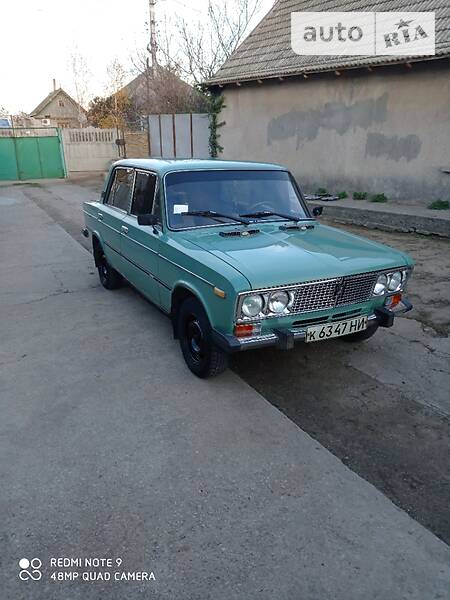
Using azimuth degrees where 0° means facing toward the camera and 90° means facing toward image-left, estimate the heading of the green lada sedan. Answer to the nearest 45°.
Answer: approximately 315°

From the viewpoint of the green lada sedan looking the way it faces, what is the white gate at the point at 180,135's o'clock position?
The white gate is roughly at 7 o'clock from the green lada sedan.

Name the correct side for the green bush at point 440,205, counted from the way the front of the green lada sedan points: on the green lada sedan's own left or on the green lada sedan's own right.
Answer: on the green lada sedan's own left

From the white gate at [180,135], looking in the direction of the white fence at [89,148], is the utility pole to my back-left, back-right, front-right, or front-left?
front-right

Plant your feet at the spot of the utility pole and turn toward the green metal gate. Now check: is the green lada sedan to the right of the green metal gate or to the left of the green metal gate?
left

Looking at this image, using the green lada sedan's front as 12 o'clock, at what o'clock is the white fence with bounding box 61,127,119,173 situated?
The white fence is roughly at 7 o'clock from the green lada sedan.

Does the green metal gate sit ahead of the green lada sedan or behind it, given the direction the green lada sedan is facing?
behind

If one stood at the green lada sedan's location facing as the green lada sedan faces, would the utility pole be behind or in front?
behind
